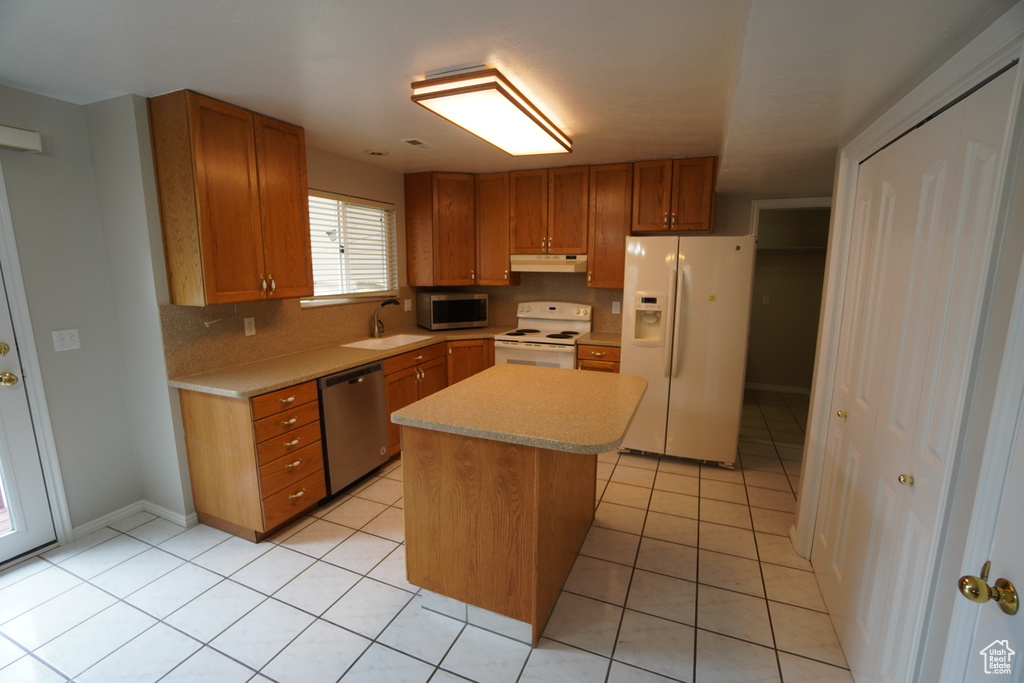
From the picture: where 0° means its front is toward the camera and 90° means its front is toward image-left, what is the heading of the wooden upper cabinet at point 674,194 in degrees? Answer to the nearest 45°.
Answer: approximately 0°

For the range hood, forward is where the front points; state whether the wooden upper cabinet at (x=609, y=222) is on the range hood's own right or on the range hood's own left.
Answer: on the range hood's own left

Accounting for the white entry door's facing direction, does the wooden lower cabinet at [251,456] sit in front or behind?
in front

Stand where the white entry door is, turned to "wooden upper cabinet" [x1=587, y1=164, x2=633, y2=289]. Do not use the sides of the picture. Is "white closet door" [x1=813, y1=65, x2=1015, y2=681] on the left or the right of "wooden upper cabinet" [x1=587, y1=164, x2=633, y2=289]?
right

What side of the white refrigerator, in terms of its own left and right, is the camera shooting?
front

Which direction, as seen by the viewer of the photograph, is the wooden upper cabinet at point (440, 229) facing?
facing the viewer and to the right of the viewer

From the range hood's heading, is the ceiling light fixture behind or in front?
in front

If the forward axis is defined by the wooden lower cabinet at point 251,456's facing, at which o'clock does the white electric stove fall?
The white electric stove is roughly at 10 o'clock from the wooden lower cabinet.

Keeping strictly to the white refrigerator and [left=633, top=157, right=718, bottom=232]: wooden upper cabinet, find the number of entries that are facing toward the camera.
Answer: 2

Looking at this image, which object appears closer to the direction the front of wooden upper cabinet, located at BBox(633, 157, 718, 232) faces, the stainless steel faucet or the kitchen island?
the kitchen island

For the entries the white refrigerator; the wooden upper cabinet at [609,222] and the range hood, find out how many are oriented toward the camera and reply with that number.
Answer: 3

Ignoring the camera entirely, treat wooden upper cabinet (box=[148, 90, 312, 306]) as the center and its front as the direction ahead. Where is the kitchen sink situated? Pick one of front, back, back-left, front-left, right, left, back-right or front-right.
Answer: left

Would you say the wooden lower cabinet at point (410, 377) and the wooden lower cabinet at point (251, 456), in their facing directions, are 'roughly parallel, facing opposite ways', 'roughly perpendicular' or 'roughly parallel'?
roughly parallel

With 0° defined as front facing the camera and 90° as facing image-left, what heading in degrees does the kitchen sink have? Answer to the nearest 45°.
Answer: approximately 315°

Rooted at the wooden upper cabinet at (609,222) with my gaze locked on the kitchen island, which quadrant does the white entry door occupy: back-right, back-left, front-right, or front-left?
front-right

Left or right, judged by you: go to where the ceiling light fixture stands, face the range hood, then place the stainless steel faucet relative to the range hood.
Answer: left

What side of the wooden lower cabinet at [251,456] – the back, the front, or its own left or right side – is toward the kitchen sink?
left

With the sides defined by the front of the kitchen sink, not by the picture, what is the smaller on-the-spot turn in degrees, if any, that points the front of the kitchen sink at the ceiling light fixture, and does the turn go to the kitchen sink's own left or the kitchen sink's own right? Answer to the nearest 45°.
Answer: approximately 45° to the kitchen sink's own right
